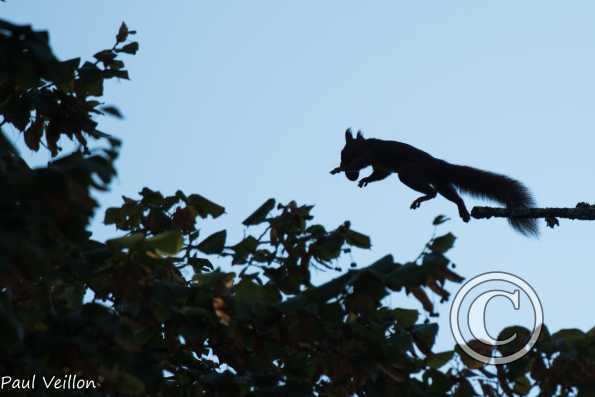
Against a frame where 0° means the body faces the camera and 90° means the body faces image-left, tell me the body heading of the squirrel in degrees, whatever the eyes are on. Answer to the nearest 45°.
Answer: approximately 90°
